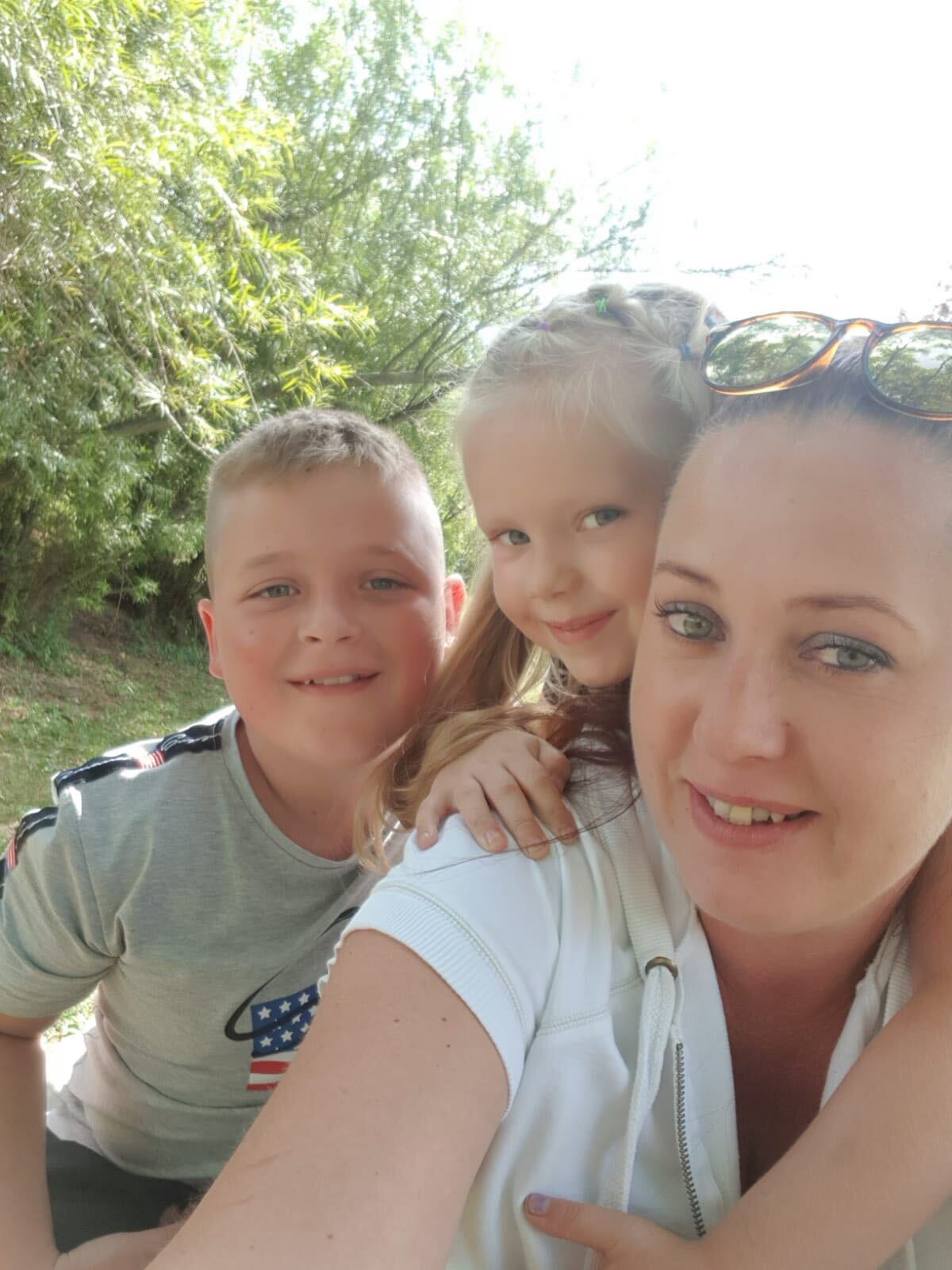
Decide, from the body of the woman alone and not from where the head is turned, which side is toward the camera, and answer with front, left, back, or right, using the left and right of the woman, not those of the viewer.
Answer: front

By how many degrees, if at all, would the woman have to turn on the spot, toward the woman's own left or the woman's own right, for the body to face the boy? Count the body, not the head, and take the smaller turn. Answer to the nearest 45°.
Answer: approximately 135° to the woman's own right

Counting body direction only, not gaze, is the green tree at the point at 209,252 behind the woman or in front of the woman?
behind
